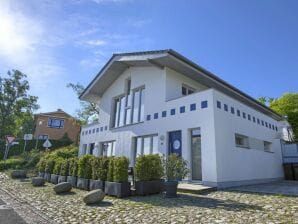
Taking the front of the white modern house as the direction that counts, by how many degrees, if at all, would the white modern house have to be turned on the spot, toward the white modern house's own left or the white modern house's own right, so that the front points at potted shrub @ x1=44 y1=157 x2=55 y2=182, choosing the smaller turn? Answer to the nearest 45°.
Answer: approximately 45° to the white modern house's own right

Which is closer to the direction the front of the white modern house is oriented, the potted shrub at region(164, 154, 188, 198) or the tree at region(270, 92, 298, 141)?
the potted shrub

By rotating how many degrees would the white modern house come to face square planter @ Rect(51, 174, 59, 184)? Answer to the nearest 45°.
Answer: approximately 45° to its right

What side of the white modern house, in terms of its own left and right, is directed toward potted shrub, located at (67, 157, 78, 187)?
front

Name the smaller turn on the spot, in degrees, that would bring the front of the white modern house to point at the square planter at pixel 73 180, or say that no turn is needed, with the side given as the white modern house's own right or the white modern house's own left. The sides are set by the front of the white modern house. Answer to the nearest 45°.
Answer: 0° — it already faces it

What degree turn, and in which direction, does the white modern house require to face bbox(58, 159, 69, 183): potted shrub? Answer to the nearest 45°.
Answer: approximately 45° to its right

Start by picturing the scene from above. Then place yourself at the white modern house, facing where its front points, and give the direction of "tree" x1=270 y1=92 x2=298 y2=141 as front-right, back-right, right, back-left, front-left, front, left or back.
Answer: back

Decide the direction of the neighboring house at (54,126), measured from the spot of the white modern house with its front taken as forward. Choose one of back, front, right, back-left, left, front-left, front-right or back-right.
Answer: right

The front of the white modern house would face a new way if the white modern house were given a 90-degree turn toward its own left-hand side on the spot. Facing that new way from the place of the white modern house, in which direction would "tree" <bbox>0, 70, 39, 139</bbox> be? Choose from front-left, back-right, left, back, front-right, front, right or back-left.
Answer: back

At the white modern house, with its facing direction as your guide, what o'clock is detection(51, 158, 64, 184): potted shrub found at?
The potted shrub is roughly at 1 o'clock from the white modern house.

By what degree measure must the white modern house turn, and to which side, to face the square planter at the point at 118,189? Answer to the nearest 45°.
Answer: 0° — it already faces it

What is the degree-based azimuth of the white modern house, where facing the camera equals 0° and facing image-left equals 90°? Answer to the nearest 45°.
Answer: approximately 45°
